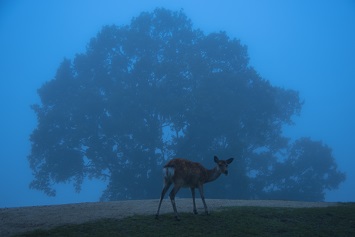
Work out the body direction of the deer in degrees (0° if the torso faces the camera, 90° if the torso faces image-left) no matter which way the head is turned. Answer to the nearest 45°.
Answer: approximately 225°

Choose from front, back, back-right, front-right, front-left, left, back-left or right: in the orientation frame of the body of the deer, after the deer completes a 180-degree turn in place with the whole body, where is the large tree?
back-right
